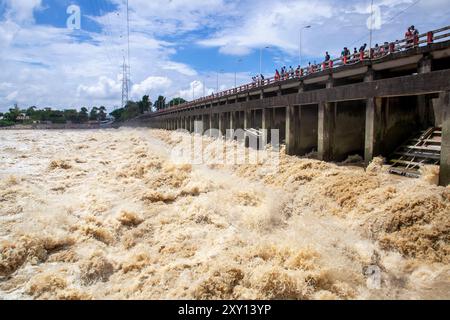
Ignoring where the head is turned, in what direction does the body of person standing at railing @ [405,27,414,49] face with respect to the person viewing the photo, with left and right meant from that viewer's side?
facing the viewer and to the left of the viewer

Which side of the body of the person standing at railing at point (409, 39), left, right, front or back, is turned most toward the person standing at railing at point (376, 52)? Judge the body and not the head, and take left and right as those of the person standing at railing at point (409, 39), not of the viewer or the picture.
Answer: right
